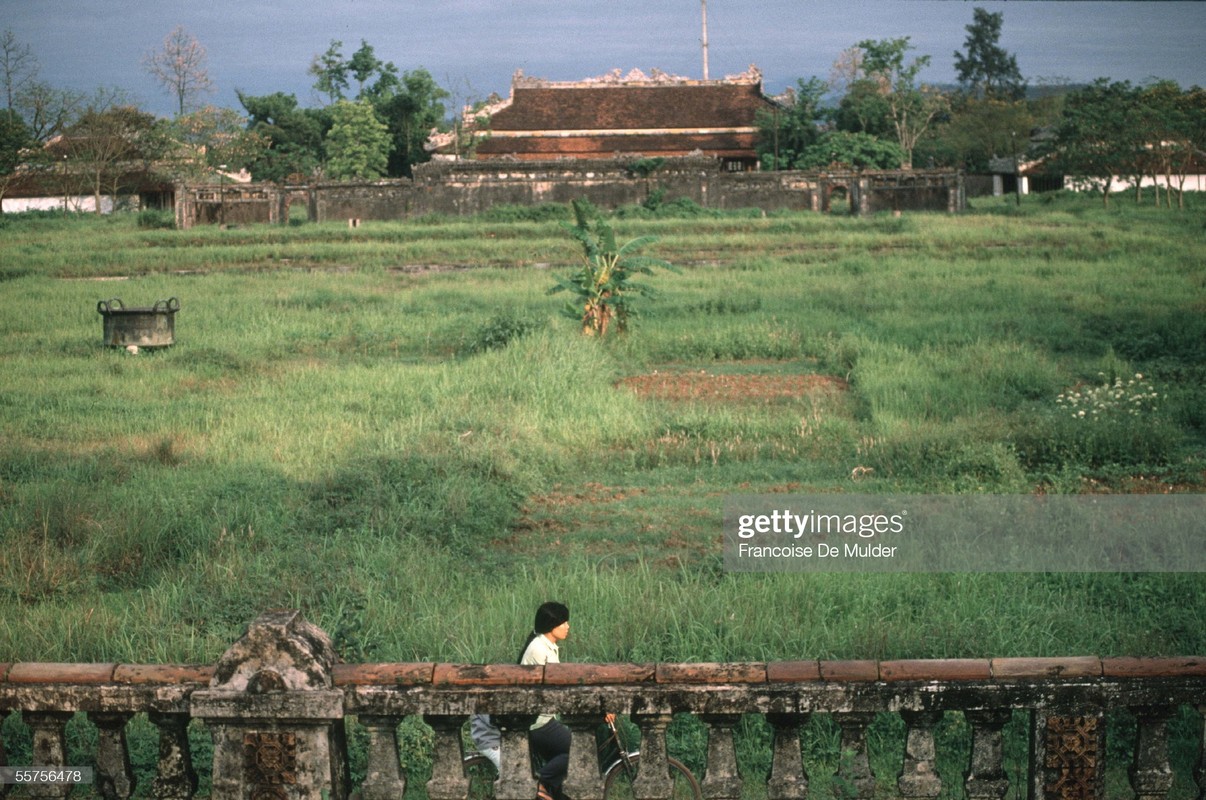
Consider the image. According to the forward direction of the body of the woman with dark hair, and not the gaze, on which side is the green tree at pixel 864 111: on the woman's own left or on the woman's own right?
on the woman's own left

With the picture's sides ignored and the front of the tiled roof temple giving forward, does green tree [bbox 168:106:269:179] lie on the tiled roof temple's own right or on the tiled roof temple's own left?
on the tiled roof temple's own right

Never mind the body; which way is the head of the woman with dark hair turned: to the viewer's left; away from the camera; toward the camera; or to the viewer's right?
to the viewer's right

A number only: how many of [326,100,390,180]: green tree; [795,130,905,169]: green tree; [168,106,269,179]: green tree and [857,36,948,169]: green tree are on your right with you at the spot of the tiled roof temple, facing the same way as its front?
2

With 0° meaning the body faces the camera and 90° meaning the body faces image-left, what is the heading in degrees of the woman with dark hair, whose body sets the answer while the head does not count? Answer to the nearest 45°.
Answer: approximately 270°

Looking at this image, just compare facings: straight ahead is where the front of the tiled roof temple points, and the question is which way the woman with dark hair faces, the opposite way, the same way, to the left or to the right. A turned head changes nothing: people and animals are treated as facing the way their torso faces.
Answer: to the left

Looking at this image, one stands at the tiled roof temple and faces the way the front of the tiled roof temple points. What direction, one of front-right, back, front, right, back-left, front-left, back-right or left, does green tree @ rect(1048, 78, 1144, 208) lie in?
front-left

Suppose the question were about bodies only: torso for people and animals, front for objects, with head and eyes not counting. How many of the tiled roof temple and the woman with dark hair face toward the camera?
1

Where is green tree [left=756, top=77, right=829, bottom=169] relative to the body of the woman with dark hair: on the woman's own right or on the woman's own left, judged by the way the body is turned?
on the woman's own left

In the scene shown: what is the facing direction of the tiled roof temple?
toward the camera

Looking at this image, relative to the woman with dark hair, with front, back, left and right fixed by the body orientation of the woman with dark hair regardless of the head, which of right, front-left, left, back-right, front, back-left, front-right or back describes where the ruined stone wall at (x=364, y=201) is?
left

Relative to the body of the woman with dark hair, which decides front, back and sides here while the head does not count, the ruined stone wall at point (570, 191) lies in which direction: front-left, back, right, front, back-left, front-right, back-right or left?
left

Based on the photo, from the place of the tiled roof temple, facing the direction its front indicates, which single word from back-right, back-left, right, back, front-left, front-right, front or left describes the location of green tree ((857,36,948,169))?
left

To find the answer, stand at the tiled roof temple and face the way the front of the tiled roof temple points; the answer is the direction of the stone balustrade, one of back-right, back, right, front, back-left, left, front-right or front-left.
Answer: front

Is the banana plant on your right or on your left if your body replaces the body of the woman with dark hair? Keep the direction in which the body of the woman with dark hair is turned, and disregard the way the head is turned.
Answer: on your left
